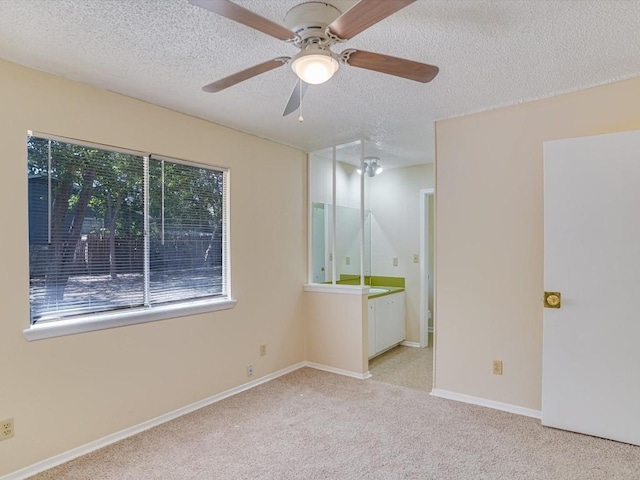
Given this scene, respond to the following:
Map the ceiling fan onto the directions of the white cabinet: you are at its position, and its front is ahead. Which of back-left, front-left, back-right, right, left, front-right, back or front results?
front-right

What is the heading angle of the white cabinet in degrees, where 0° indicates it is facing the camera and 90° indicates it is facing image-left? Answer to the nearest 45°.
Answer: approximately 315°

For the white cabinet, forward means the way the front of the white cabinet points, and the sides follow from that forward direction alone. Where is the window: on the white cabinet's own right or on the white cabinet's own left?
on the white cabinet's own right

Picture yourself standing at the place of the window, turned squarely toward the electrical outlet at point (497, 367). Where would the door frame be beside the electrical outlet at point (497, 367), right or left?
left

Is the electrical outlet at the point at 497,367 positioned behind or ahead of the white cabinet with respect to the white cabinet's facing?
ahead

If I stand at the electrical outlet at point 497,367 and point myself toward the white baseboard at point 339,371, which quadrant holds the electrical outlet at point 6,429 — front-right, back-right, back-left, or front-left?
front-left

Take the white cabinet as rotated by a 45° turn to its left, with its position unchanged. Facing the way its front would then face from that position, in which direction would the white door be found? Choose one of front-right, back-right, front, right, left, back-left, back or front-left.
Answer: front-right

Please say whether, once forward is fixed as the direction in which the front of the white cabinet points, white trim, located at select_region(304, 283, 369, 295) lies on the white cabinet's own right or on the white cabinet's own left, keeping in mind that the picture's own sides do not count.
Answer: on the white cabinet's own right

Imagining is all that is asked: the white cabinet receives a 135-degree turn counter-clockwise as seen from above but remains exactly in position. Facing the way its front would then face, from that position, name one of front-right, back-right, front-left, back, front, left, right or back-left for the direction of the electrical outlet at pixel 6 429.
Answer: back-left

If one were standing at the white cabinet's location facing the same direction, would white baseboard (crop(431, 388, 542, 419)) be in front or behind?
in front
